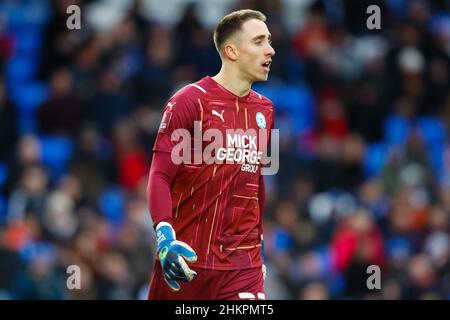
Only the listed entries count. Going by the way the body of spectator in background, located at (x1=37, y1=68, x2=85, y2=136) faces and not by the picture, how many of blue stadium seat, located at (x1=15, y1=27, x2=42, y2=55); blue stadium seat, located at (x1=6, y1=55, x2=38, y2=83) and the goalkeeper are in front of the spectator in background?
1

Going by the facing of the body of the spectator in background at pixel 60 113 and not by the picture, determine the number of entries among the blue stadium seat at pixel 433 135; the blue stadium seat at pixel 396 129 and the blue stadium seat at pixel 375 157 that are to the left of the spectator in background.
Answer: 3

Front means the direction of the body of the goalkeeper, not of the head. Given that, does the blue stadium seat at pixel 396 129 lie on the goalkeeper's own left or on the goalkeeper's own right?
on the goalkeeper's own left

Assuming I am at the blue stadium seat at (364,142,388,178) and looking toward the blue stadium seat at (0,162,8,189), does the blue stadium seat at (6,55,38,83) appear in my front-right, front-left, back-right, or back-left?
front-right

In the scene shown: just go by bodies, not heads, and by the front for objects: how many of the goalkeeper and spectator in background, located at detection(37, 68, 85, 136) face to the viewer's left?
0

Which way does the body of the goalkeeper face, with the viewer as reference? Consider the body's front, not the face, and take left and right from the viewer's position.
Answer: facing the viewer and to the right of the viewer

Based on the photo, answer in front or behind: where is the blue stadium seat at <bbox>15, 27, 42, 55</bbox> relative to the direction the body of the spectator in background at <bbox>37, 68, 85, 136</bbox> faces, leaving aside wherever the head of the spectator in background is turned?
behind

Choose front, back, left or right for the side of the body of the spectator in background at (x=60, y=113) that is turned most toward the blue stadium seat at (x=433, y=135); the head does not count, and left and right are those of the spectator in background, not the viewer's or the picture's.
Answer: left

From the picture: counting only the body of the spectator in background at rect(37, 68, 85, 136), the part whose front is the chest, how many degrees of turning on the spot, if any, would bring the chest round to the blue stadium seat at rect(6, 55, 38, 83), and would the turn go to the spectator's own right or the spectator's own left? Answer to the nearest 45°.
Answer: approximately 135° to the spectator's own right

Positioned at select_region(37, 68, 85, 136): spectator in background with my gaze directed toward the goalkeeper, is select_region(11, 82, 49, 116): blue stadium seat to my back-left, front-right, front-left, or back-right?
back-right

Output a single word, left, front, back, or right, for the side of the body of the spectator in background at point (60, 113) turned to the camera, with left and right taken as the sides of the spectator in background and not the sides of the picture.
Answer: front

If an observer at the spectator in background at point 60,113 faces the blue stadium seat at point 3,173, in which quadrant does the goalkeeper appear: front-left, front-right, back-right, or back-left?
front-left

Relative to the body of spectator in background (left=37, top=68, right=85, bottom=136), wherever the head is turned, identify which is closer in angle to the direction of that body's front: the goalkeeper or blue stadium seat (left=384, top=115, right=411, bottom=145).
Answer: the goalkeeper
